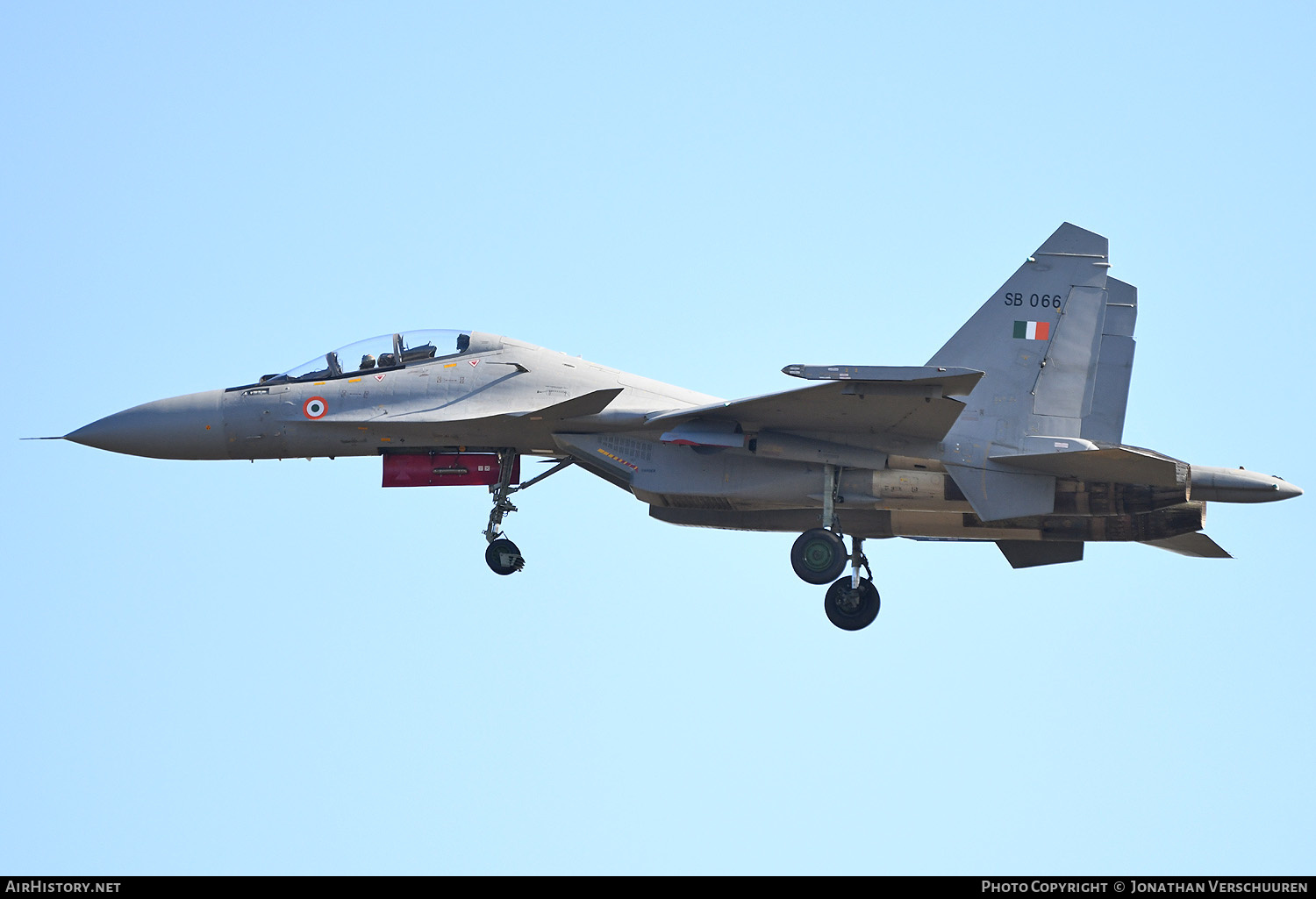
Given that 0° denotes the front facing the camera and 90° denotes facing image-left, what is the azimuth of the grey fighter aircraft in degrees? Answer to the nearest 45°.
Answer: approximately 90°
